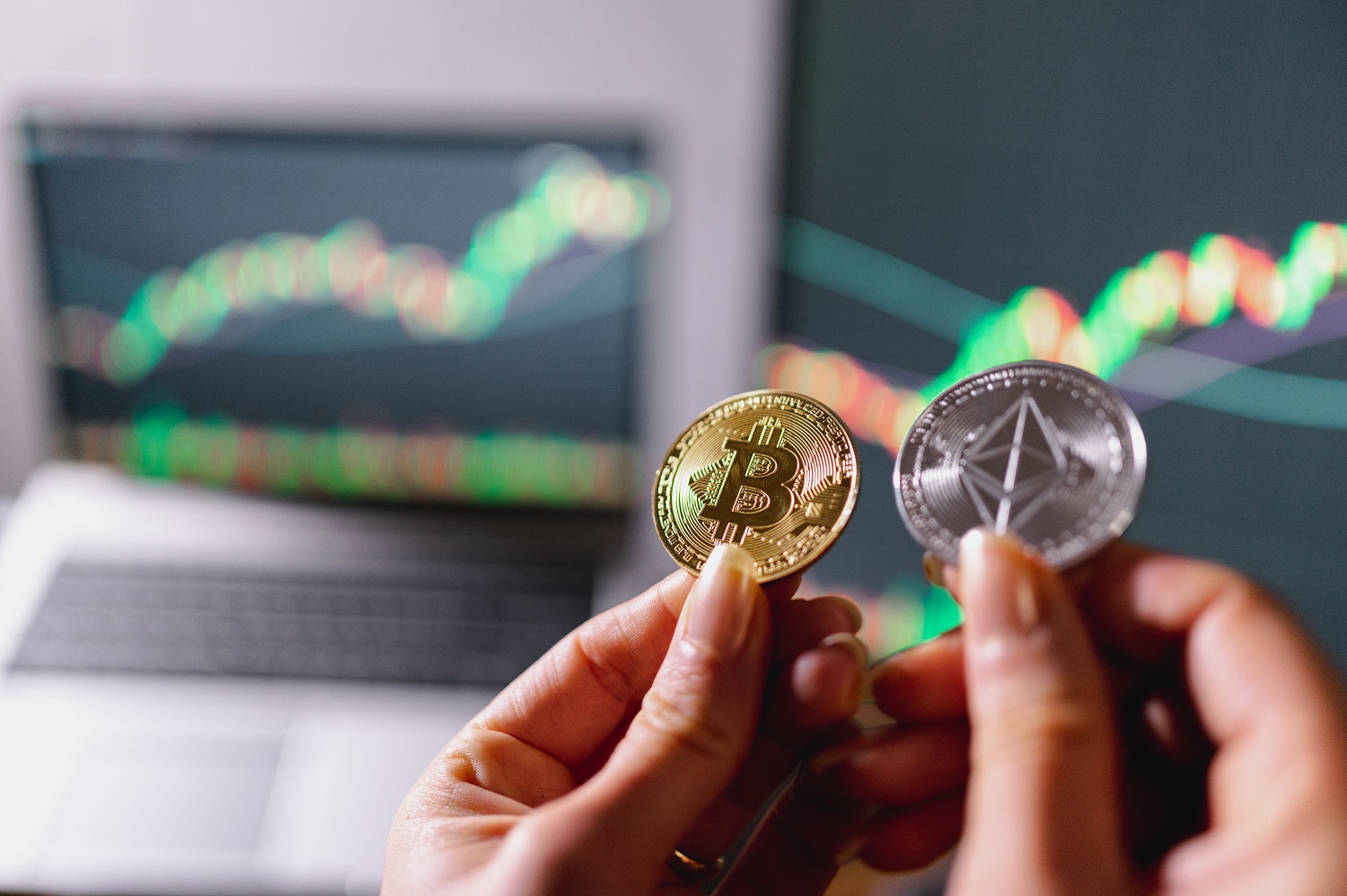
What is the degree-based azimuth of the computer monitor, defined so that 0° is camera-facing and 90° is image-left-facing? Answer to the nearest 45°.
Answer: approximately 0°
